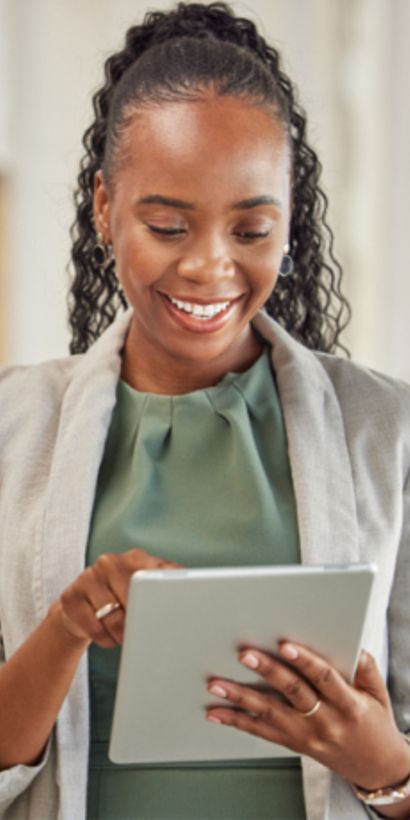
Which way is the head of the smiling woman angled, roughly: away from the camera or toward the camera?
toward the camera

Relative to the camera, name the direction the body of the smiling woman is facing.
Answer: toward the camera
